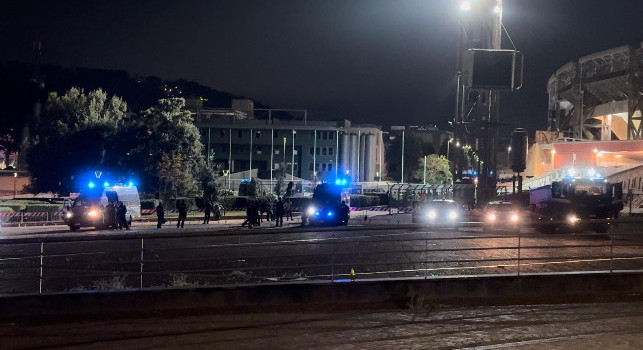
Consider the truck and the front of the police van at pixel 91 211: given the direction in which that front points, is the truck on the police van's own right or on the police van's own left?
on the police van's own left

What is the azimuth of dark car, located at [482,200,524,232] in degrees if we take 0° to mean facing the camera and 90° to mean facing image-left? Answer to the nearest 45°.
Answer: approximately 0°

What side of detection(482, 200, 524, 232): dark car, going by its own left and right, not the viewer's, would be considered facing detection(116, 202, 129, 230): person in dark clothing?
right

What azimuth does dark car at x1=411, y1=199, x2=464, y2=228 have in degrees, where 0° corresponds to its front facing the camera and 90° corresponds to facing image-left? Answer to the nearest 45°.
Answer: approximately 0°

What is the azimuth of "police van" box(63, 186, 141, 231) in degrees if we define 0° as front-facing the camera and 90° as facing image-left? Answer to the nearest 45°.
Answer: approximately 45°

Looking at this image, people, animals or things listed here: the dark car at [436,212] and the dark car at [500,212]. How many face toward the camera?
2

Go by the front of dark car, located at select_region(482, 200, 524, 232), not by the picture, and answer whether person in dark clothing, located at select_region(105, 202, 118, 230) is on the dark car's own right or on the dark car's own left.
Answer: on the dark car's own right

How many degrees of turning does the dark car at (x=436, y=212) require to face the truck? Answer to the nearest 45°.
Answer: approximately 45° to its left
